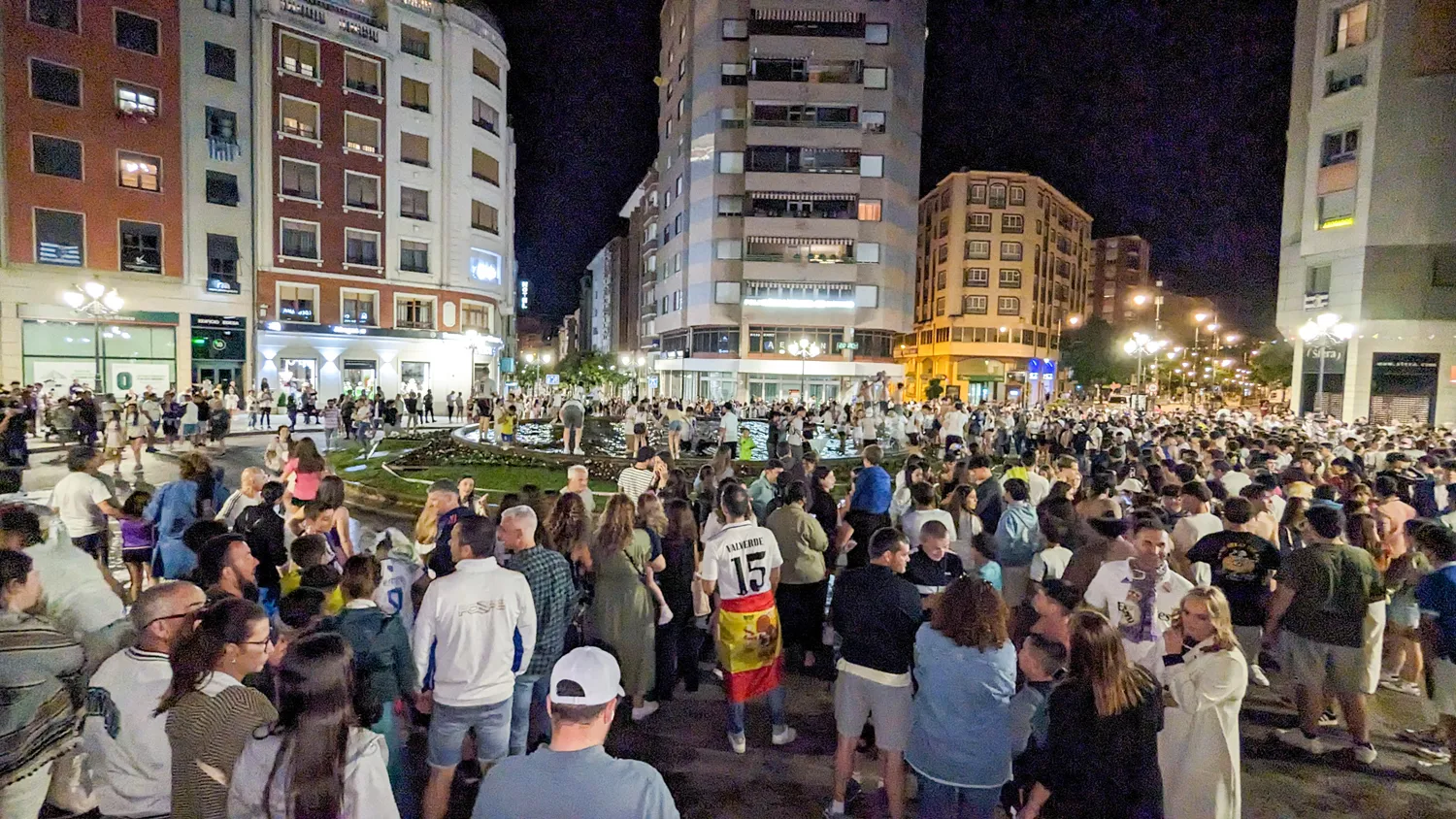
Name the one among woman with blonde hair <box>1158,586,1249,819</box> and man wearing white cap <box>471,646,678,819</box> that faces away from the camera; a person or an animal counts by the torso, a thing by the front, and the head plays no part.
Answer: the man wearing white cap

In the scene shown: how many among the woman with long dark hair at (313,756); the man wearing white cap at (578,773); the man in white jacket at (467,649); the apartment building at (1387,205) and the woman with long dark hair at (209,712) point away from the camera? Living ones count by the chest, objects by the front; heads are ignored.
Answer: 3

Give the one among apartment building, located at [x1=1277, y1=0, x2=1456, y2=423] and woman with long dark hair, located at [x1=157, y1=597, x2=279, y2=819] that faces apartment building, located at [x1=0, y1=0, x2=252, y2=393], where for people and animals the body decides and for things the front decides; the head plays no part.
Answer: apartment building, located at [x1=1277, y1=0, x2=1456, y2=423]

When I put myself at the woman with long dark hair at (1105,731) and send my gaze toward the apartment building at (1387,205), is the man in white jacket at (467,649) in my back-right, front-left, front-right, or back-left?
back-left

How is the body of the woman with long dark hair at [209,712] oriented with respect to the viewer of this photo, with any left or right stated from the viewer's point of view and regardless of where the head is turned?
facing to the right of the viewer

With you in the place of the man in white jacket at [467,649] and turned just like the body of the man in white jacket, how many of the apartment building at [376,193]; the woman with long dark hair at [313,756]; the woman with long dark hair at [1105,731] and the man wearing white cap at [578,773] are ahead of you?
1

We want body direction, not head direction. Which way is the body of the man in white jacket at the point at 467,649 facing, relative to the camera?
away from the camera

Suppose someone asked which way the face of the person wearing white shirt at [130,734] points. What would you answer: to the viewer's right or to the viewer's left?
to the viewer's right

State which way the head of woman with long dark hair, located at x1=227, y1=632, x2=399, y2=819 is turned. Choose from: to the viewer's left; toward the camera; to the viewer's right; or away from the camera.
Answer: away from the camera

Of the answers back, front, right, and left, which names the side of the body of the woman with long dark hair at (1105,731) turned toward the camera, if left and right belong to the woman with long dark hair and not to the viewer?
back

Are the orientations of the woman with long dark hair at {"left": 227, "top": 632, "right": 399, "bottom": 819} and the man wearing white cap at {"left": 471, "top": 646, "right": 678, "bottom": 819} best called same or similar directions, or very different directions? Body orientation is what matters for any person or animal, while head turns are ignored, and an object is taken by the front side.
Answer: same or similar directions

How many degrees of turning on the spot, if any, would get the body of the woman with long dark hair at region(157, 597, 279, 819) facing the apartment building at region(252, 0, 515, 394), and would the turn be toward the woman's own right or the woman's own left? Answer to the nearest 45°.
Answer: approximately 90° to the woman's own left

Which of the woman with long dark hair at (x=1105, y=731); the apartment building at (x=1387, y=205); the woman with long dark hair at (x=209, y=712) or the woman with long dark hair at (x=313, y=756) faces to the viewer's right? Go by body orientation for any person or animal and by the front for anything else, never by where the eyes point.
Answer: the woman with long dark hair at (x=209, y=712)

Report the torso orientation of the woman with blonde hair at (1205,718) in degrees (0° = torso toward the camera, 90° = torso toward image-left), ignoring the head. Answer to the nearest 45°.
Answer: approximately 45°

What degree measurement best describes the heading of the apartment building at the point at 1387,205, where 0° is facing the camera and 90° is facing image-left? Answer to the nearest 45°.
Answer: approximately 45°

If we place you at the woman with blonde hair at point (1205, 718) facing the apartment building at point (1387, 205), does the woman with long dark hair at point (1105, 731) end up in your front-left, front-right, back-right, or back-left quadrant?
back-left

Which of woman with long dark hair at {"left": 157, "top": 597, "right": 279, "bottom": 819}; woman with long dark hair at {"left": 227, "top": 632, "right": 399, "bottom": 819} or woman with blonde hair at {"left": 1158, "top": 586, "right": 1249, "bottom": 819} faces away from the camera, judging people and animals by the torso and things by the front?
woman with long dark hair at {"left": 227, "top": 632, "right": 399, "bottom": 819}

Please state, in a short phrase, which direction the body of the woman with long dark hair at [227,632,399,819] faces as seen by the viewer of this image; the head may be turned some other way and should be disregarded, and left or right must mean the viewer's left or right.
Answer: facing away from the viewer
